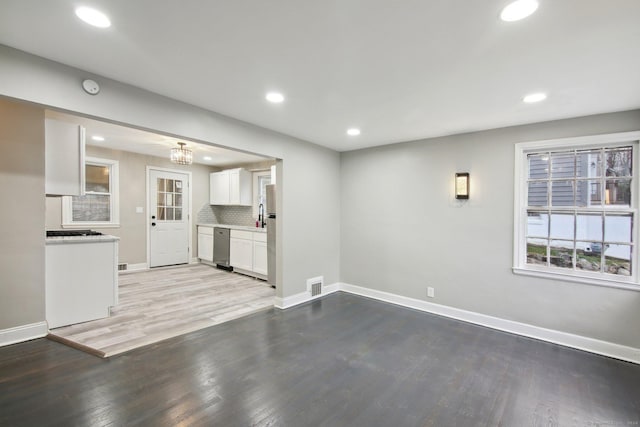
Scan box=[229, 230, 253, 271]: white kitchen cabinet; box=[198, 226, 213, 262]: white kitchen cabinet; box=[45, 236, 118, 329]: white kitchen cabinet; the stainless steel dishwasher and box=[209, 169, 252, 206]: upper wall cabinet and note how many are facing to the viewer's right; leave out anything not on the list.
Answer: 1

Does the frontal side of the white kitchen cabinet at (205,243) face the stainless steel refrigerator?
no

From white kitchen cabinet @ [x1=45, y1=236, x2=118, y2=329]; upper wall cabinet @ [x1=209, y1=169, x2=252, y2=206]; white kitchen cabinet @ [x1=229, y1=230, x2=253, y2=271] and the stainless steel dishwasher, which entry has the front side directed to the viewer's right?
white kitchen cabinet @ [x1=45, y1=236, x2=118, y2=329]

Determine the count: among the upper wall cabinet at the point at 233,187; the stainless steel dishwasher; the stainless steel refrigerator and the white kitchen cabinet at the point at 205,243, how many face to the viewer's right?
0

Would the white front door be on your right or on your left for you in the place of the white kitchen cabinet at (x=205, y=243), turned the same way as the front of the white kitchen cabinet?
on your right

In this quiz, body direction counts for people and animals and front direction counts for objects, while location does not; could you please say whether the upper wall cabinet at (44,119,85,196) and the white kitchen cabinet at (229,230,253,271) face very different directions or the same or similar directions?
very different directions

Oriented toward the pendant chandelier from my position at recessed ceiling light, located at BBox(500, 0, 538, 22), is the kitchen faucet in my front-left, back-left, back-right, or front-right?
front-right

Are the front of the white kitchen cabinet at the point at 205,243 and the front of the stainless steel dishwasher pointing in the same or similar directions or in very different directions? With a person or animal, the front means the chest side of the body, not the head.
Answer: same or similar directions

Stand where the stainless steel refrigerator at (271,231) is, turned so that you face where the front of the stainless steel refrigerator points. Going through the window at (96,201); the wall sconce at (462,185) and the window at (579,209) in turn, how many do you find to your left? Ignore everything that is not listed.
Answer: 2

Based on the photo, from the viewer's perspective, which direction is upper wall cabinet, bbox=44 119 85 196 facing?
to the viewer's right

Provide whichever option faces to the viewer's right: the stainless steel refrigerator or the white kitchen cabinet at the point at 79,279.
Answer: the white kitchen cabinet

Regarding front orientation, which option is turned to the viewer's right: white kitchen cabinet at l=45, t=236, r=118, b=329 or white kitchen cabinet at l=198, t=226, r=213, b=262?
white kitchen cabinet at l=45, t=236, r=118, b=329

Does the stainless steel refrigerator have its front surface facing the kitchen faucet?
no

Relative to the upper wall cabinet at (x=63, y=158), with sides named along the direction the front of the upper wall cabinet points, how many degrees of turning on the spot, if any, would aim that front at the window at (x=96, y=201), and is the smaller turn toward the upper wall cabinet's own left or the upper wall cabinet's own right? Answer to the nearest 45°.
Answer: approximately 90° to the upper wall cabinet's own left

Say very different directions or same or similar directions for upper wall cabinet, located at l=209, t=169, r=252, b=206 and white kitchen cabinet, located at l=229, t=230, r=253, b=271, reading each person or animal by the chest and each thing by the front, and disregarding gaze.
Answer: same or similar directions

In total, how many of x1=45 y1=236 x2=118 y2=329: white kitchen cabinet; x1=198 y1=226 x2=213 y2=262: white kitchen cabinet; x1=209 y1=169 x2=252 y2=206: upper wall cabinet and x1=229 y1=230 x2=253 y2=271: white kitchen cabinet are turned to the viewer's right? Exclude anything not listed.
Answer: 1

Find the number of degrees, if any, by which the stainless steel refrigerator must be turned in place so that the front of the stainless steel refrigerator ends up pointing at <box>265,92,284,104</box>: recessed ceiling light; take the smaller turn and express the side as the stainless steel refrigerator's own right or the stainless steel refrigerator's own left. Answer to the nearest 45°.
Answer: approximately 45° to the stainless steel refrigerator's own left

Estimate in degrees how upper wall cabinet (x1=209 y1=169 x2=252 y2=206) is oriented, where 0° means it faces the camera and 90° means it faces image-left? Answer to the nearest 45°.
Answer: approximately 45°

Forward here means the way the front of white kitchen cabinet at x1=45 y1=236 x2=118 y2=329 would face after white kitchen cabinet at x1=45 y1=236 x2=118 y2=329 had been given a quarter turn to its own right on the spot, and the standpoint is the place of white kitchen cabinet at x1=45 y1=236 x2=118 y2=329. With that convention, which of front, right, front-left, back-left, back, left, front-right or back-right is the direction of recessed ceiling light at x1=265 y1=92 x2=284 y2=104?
front-left

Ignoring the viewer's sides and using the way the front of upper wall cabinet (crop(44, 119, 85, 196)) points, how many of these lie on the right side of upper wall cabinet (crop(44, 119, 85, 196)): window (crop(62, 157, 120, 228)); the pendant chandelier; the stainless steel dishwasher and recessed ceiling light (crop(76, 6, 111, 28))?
1

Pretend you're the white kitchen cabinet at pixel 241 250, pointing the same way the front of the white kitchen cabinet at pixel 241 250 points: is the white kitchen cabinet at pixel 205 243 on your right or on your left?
on your right

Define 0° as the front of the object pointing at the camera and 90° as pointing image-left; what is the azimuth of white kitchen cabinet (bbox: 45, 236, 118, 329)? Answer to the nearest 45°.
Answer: approximately 270°
